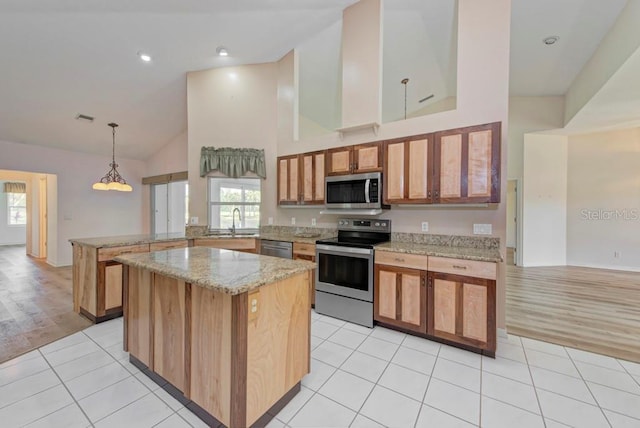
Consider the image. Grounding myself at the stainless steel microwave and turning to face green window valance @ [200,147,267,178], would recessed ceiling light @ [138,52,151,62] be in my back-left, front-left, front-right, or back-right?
front-left

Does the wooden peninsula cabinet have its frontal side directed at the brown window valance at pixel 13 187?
no

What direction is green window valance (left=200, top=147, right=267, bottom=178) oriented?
toward the camera

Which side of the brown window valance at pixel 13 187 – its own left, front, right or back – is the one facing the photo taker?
front

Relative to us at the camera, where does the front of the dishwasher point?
facing the viewer and to the left of the viewer

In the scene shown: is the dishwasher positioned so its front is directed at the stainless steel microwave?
no

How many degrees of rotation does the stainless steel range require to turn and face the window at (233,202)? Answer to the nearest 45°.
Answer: approximately 90° to its right

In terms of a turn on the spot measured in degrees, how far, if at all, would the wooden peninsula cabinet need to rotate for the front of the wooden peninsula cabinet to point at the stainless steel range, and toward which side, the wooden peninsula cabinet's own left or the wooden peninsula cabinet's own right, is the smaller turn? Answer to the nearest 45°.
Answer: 0° — it already faces it

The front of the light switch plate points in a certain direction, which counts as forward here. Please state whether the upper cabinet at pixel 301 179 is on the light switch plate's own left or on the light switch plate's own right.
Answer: on the light switch plate's own right

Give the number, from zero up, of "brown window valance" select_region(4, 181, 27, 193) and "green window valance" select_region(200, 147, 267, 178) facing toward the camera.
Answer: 2

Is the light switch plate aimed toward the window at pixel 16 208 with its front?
no

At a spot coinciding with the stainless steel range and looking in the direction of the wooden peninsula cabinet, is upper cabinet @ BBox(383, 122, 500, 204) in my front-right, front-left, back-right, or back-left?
back-left

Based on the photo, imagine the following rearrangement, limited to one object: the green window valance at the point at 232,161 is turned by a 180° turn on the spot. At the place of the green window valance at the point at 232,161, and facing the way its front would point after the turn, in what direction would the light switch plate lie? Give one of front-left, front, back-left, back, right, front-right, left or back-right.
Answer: back-right
